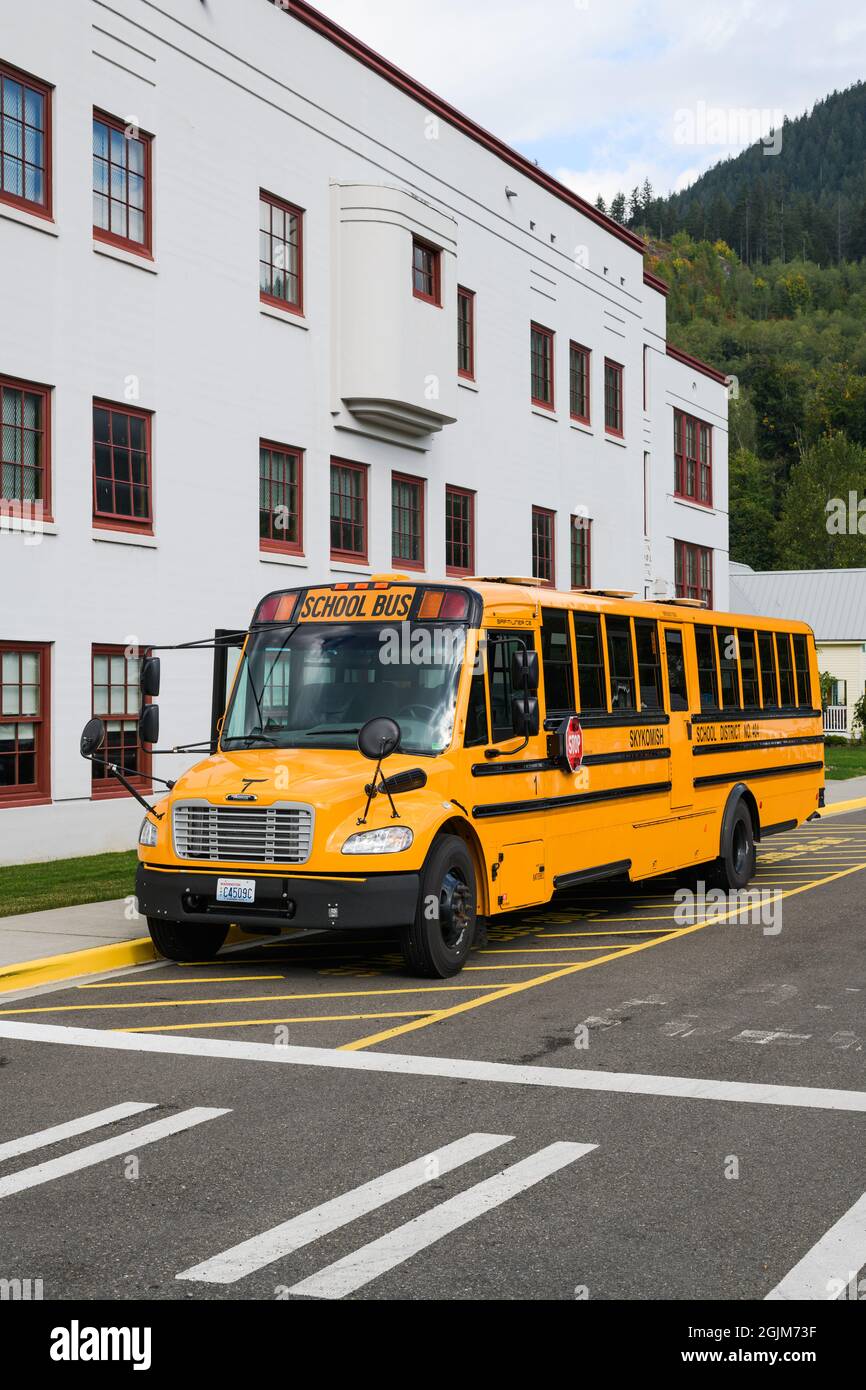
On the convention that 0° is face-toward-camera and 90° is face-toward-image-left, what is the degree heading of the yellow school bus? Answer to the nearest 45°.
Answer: approximately 45°

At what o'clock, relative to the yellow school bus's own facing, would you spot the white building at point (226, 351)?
The white building is roughly at 4 o'clock from the yellow school bus.
